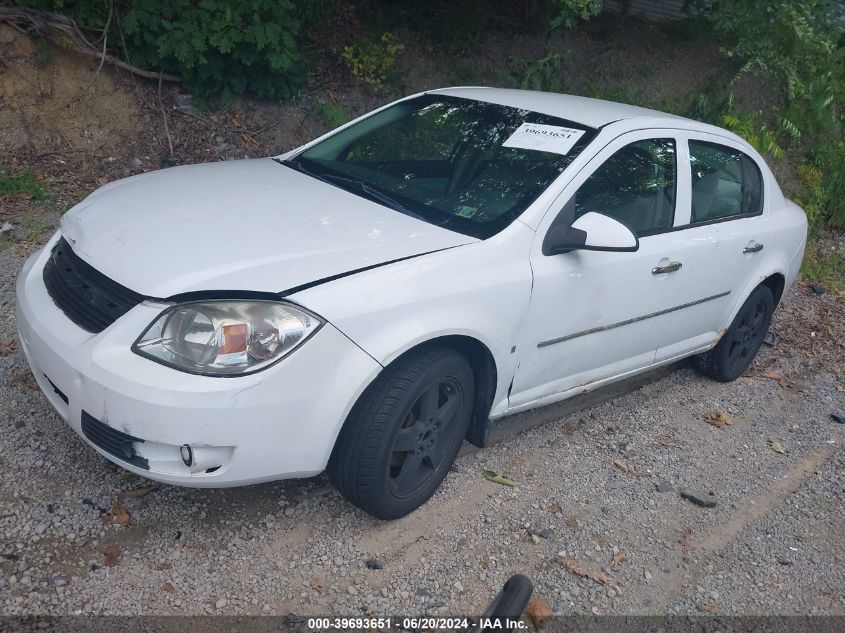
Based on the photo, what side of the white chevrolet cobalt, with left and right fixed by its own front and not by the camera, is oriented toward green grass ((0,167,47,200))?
right

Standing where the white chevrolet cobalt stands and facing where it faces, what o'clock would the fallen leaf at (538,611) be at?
The fallen leaf is roughly at 9 o'clock from the white chevrolet cobalt.

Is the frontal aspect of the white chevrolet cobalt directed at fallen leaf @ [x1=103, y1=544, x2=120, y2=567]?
yes

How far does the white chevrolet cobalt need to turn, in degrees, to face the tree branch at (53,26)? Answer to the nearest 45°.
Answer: approximately 90° to its right

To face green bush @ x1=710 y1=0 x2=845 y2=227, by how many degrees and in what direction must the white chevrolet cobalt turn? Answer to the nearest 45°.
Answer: approximately 180°

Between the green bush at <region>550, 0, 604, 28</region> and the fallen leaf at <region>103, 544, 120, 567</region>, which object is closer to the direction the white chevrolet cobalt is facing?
the fallen leaf

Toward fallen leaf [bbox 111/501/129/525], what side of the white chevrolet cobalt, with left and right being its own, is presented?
front

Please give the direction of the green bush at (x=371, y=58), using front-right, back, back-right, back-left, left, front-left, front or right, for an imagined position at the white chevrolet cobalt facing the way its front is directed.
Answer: back-right

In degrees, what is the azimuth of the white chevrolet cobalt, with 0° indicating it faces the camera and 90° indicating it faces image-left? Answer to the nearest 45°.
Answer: approximately 45°
